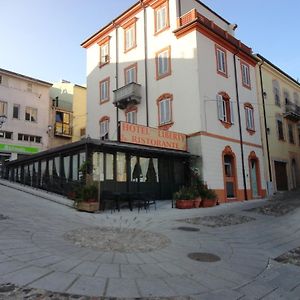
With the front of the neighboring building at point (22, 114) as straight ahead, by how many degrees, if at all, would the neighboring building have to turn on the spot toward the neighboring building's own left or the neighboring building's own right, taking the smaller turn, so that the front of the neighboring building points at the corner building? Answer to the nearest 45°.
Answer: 0° — it already faces it

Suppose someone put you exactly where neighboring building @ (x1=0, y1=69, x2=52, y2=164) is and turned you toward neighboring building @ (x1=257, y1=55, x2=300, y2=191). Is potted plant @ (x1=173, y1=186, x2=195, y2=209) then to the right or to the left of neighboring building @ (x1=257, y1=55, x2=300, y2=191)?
right

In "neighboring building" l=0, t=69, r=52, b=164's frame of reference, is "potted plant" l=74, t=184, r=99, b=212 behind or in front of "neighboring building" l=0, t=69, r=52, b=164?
in front

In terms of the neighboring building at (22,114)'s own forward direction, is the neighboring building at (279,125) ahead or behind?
ahead

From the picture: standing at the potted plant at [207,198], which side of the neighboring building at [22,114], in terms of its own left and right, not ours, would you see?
front

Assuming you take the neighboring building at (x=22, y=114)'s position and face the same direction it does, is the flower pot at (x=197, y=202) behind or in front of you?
in front

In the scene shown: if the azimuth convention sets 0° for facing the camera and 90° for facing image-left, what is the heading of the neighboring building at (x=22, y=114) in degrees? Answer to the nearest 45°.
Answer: approximately 315°
